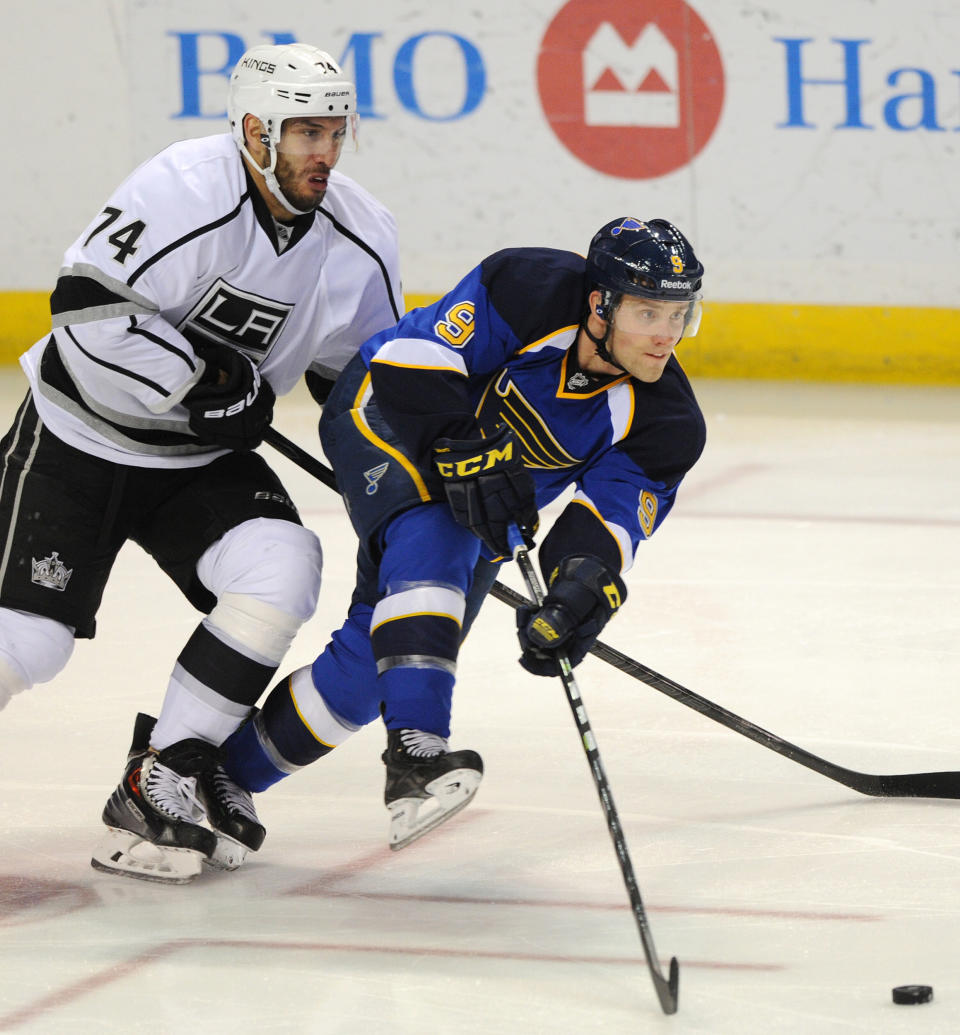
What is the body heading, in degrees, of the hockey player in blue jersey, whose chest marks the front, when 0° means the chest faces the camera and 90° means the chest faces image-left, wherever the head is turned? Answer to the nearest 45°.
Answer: approximately 315°

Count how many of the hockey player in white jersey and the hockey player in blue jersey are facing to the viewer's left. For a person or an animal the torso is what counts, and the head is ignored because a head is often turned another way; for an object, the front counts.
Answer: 0

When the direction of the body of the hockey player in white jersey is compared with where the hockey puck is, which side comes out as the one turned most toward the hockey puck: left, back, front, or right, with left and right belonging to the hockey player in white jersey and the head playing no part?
front

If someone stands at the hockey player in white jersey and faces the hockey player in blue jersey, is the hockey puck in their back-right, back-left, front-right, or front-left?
front-right

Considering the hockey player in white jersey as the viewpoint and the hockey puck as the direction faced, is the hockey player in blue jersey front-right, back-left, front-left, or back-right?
front-left

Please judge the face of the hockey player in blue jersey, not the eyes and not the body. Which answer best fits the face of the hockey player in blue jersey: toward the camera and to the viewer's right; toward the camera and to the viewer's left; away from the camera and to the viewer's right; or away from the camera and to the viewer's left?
toward the camera and to the viewer's right

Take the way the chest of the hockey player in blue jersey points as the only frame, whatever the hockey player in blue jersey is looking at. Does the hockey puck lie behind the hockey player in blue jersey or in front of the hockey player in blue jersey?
in front

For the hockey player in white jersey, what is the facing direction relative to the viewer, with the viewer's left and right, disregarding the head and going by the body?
facing the viewer and to the right of the viewer
